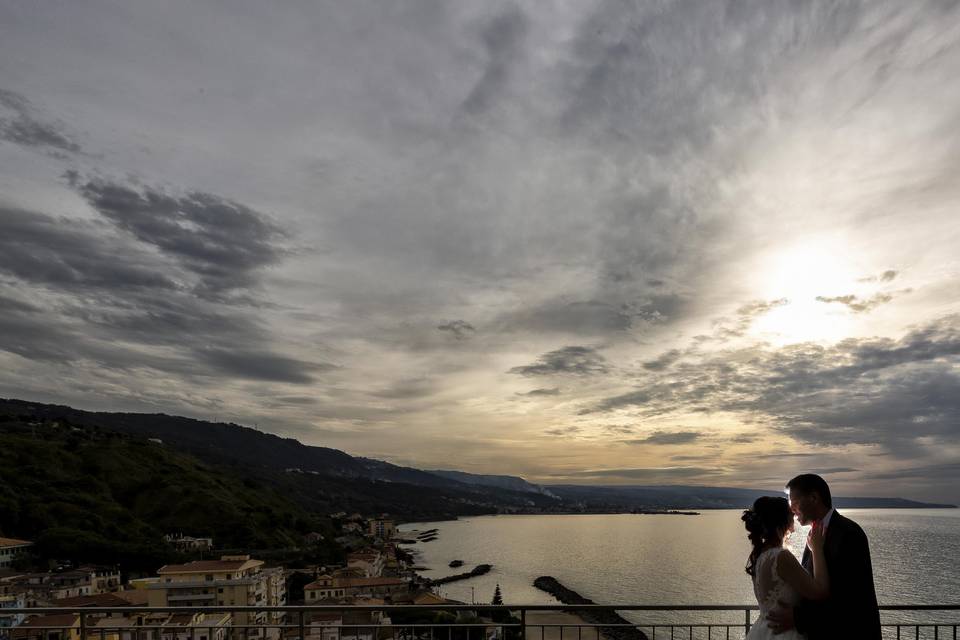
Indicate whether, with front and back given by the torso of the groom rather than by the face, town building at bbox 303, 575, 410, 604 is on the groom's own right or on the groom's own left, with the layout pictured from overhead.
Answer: on the groom's own right

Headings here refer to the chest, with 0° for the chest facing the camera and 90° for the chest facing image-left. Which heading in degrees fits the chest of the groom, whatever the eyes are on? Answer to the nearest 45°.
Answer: approximately 90°

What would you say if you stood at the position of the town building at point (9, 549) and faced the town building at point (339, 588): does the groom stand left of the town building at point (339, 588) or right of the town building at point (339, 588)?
right

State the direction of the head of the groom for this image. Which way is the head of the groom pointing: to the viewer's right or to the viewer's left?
to the viewer's left

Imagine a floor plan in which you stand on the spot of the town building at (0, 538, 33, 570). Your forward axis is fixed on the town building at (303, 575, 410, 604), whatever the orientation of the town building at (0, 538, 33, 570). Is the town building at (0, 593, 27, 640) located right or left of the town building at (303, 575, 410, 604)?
right
